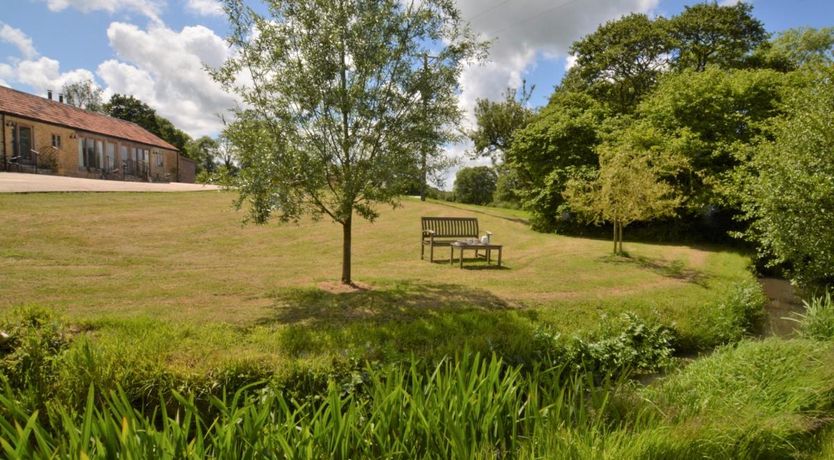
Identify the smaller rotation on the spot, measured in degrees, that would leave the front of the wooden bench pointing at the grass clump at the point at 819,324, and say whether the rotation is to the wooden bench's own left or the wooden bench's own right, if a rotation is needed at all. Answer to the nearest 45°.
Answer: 0° — it already faces it

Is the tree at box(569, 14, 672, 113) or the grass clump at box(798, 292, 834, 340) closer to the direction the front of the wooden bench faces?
the grass clump

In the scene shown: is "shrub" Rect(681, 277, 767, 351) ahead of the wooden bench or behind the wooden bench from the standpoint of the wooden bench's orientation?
ahead

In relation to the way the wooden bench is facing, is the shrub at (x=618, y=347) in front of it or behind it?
in front

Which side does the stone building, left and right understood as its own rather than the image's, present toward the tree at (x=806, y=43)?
front

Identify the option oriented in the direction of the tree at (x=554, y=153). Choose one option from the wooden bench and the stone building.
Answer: the stone building

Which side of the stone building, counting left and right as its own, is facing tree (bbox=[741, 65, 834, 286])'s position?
front

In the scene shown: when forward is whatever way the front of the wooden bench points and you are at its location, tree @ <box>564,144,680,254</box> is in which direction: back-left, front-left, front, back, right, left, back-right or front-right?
front-left

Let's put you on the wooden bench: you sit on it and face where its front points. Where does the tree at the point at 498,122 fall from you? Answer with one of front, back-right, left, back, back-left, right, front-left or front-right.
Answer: back-left

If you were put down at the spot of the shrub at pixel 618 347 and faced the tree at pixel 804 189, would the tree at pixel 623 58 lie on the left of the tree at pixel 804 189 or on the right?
left

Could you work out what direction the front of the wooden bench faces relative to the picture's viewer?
facing the viewer and to the right of the viewer

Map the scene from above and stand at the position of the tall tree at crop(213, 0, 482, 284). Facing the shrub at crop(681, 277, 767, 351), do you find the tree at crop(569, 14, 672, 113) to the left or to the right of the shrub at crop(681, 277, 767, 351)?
left

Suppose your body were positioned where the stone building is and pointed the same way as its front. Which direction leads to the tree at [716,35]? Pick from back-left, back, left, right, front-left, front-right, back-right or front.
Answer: front

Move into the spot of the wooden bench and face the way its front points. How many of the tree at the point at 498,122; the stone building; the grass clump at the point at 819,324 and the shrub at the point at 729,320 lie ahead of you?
2

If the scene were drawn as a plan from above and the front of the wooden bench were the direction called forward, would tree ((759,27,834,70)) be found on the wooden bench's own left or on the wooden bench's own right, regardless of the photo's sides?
on the wooden bench's own left

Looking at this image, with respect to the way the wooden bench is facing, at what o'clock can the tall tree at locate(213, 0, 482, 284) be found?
The tall tree is roughly at 2 o'clock from the wooden bench.

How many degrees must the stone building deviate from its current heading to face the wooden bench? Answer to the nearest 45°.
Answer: approximately 45° to its right

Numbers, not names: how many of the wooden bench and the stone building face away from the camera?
0
